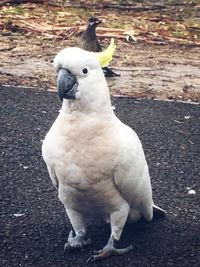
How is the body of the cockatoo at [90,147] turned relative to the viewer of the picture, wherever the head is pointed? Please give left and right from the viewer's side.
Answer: facing the viewer and to the left of the viewer
